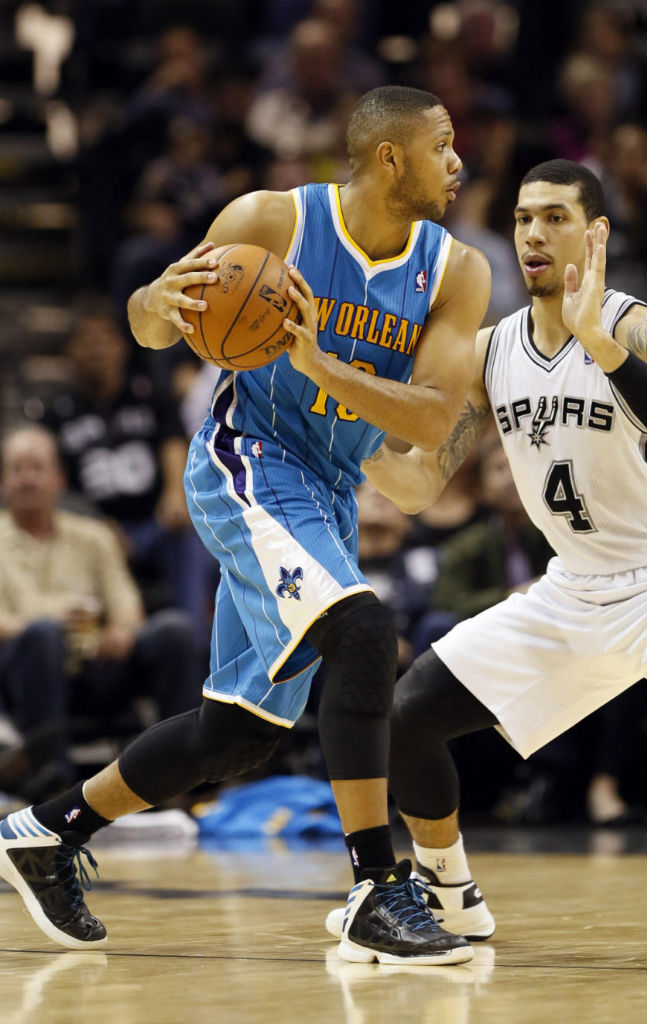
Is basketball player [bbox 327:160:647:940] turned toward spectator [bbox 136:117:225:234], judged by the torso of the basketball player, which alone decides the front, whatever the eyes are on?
no

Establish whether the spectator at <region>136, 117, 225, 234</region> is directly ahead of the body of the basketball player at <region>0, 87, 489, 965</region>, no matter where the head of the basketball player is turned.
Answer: no

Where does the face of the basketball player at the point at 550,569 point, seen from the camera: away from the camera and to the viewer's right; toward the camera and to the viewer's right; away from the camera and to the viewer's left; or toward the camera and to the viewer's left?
toward the camera and to the viewer's left

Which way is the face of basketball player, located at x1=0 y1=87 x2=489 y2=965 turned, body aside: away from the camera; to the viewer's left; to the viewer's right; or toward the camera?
to the viewer's right

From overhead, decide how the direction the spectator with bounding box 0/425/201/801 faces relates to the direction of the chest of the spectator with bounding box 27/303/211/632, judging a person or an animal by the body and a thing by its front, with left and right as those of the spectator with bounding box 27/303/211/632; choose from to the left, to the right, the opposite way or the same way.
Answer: the same way

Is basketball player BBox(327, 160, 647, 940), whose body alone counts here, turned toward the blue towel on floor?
no

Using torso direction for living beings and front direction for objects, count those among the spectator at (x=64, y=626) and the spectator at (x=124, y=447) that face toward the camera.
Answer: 2

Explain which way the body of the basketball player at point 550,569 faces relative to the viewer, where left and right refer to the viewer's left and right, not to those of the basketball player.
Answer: facing the viewer and to the left of the viewer

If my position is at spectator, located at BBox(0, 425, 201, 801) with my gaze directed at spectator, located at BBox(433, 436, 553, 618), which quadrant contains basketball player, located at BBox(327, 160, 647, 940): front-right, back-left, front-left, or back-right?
front-right

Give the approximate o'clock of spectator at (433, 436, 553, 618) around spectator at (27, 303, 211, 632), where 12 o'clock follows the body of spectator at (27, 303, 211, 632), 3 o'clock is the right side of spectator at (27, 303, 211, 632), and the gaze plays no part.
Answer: spectator at (433, 436, 553, 618) is roughly at 10 o'clock from spectator at (27, 303, 211, 632).

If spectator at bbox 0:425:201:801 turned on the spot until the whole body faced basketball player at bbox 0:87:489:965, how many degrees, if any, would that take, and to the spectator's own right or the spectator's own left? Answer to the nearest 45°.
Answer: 0° — they already face them

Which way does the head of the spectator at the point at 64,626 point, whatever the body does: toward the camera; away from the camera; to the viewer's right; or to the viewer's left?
toward the camera

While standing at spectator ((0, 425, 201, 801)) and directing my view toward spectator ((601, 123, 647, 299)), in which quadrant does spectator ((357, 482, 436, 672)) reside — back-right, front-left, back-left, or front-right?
front-right

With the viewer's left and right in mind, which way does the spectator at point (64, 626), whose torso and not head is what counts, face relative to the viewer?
facing the viewer

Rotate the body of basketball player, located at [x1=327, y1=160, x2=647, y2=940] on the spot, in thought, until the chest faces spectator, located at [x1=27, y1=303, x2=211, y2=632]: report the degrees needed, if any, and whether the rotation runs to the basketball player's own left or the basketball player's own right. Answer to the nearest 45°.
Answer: approximately 90° to the basketball player's own right

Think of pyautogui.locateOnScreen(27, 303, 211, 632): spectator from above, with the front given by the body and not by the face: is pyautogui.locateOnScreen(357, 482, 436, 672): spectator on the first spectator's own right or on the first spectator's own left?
on the first spectator's own left

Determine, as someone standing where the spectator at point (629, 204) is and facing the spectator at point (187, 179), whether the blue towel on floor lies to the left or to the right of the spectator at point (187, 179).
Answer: left

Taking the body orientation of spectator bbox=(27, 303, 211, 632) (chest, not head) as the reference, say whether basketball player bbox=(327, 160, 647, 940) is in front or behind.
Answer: in front

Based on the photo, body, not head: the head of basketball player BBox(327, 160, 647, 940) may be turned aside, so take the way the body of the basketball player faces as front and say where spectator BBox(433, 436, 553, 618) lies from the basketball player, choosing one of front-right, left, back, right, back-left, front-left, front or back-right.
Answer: back-right

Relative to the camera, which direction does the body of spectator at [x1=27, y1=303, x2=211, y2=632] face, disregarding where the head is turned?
toward the camera
